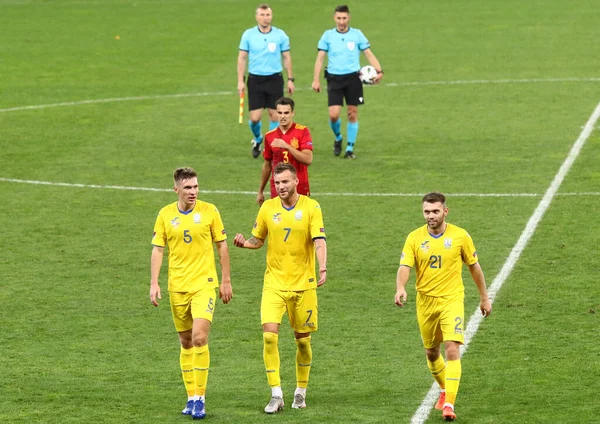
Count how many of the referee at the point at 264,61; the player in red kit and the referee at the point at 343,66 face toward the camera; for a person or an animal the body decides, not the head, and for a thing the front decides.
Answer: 3

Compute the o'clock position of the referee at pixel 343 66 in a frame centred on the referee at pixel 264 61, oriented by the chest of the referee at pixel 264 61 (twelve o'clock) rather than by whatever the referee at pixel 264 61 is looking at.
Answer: the referee at pixel 343 66 is roughly at 9 o'clock from the referee at pixel 264 61.

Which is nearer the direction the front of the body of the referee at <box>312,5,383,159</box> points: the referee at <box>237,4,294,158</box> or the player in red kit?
the player in red kit

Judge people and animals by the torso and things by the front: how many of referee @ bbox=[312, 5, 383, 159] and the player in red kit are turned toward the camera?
2

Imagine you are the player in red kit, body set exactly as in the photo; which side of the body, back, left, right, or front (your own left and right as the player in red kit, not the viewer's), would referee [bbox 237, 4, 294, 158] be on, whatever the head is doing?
back

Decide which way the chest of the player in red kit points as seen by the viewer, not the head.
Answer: toward the camera

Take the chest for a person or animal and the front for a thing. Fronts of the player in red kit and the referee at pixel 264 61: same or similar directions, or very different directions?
same or similar directions

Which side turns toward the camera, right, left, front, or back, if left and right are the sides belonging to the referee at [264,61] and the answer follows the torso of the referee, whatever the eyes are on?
front

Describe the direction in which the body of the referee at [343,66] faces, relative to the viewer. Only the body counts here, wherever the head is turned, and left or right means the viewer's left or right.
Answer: facing the viewer

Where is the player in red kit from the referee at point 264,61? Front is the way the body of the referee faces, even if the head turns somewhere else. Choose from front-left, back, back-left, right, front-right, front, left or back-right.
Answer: front

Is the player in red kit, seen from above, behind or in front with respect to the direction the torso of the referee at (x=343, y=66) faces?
in front

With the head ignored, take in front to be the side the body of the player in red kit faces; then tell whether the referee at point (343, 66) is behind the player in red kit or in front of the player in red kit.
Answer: behind
